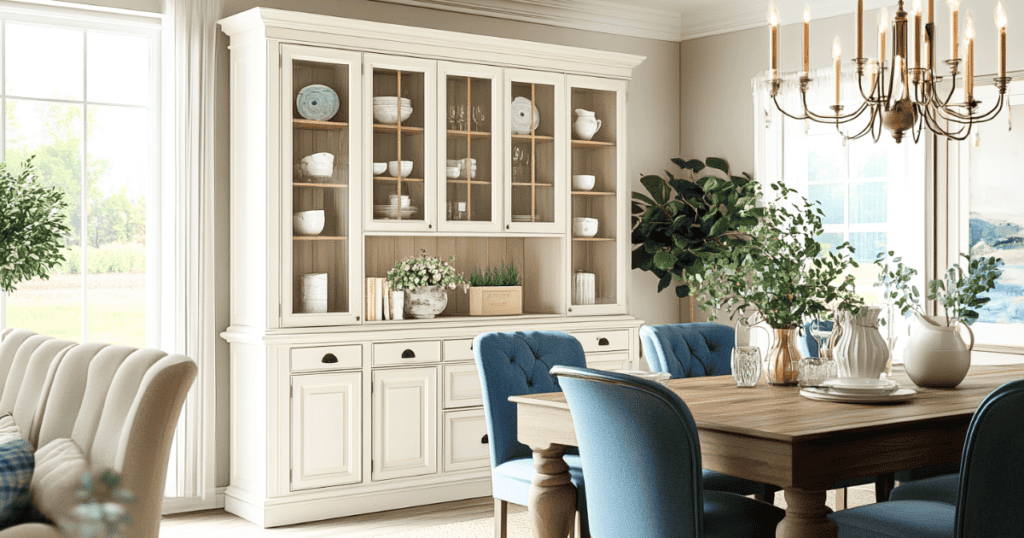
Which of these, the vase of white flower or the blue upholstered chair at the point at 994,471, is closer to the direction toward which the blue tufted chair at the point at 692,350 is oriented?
the blue upholstered chair

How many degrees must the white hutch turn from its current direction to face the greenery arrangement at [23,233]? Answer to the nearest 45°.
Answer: approximately 90° to its right

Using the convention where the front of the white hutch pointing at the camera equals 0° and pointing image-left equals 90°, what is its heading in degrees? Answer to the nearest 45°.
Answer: approximately 315°

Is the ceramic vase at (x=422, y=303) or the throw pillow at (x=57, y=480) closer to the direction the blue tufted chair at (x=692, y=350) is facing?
the throw pillow

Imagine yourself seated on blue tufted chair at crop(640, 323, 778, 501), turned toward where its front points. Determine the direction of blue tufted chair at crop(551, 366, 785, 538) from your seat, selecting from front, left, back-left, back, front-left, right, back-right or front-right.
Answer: front-right

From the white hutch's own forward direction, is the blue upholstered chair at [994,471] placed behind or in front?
in front

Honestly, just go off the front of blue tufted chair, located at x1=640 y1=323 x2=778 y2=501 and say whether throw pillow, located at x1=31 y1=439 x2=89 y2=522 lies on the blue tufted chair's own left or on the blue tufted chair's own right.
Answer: on the blue tufted chair's own right

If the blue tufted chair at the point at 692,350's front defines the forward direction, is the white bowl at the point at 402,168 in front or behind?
behind

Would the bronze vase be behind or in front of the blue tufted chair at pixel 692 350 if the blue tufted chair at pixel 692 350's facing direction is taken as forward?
in front

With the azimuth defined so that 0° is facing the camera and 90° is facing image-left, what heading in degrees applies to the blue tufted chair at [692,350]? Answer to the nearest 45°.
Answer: approximately 315°

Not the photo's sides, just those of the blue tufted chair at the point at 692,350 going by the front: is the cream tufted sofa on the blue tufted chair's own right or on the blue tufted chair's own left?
on the blue tufted chair's own right

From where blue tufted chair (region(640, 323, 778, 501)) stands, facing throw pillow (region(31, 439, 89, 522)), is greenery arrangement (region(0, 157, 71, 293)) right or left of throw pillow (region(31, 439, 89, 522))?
right

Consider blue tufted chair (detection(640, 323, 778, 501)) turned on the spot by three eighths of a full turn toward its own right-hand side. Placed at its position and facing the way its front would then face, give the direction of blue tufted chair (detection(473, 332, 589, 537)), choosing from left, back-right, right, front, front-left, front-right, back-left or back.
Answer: front-left

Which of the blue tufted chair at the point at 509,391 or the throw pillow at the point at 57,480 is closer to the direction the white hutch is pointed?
the blue tufted chair

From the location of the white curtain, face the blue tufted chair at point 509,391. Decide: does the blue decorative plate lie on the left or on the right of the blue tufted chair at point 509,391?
left

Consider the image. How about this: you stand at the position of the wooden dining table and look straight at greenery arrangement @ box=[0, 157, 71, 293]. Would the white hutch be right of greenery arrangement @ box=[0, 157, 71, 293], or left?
right
